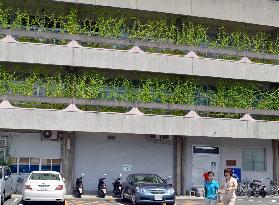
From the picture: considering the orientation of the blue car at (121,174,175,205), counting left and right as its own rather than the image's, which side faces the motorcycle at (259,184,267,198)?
left

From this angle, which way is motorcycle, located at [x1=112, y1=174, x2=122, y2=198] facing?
away from the camera

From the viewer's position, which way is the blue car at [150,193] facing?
facing the viewer and to the right of the viewer

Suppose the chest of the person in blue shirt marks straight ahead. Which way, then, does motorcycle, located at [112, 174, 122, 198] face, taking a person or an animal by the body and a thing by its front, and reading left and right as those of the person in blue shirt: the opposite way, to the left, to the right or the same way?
the opposite way

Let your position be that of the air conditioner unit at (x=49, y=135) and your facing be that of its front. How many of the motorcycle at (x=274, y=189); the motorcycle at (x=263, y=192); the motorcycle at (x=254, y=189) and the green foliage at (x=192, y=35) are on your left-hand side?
4
